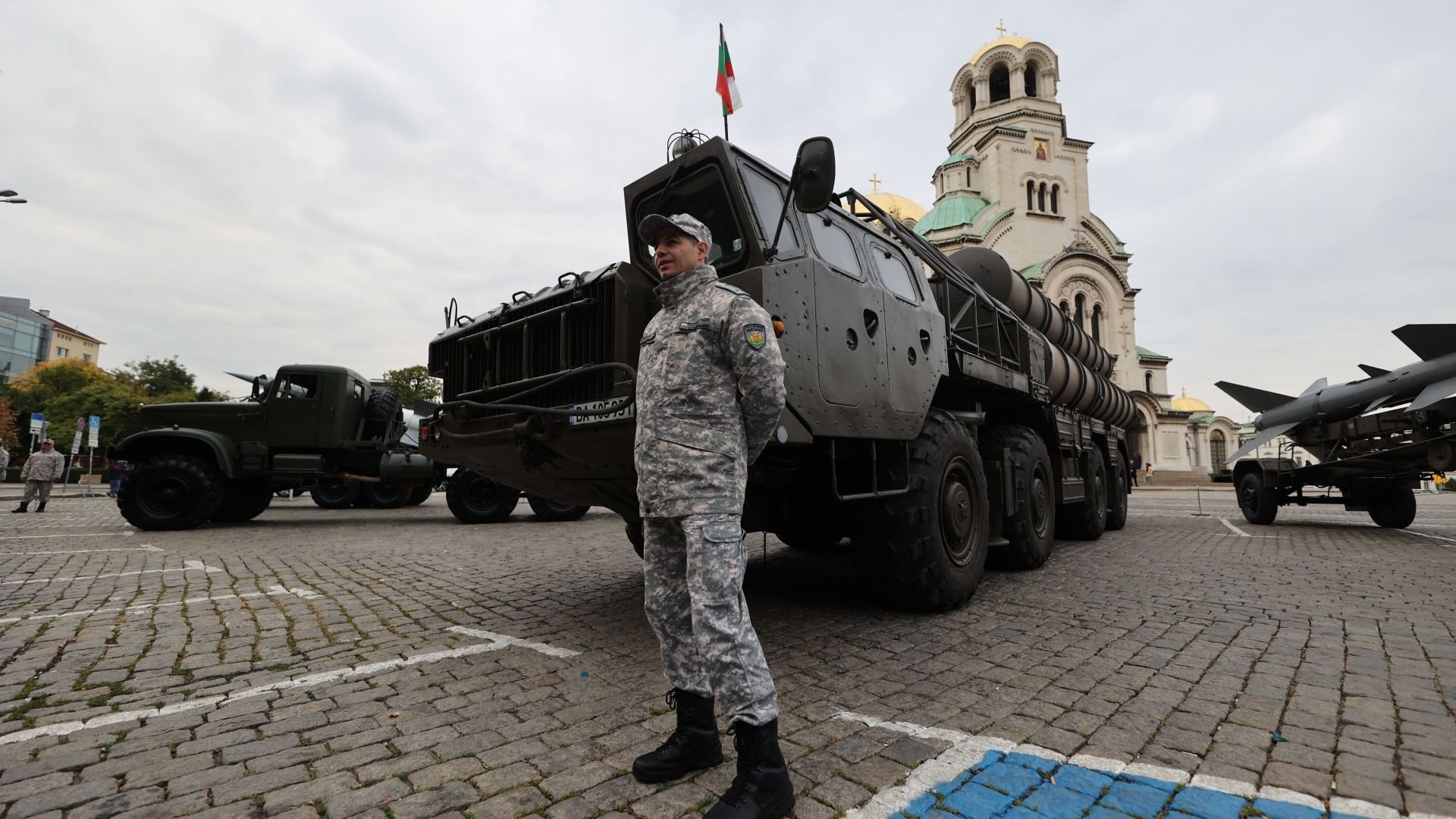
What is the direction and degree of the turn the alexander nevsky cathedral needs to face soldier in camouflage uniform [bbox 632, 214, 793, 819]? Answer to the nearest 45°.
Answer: approximately 45° to its right

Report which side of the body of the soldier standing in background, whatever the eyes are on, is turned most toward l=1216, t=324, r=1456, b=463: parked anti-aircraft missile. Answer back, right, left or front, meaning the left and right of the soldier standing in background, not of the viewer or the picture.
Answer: left

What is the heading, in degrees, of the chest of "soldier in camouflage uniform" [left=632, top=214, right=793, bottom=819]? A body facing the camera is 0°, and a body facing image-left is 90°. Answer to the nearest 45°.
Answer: approximately 45°

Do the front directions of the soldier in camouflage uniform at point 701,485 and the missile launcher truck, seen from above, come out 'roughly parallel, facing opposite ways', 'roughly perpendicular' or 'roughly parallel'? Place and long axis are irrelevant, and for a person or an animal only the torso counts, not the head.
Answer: roughly parallel

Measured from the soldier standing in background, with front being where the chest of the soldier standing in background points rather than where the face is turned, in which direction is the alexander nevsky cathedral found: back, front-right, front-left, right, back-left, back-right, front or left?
back-left

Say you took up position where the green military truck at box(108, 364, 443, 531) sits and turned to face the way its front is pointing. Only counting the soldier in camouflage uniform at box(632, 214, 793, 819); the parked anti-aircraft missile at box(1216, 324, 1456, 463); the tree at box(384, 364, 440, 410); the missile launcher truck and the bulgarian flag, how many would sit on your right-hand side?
1

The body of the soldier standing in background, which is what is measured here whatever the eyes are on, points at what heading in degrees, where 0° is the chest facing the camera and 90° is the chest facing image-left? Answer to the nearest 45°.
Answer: approximately 45°

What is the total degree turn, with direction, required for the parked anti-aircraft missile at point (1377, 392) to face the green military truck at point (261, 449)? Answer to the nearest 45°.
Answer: approximately 135° to its right

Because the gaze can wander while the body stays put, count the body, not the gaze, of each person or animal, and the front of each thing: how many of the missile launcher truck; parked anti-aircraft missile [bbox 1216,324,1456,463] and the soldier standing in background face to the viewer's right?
1

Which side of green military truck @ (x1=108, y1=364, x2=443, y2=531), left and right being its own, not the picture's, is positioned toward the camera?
left

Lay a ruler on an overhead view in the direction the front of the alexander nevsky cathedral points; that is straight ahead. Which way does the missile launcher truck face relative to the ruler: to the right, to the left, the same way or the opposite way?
to the right

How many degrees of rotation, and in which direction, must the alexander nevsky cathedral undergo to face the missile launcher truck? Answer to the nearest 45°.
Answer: approximately 45° to its right

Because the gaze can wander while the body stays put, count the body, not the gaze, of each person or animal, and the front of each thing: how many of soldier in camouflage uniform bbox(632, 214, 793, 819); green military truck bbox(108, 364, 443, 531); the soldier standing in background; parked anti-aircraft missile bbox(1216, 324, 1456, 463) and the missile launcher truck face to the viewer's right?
1

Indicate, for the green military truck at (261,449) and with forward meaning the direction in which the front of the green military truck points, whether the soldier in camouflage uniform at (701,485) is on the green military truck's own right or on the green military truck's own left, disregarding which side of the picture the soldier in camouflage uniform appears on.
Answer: on the green military truck's own left

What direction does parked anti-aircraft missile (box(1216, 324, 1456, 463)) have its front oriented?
to the viewer's right
